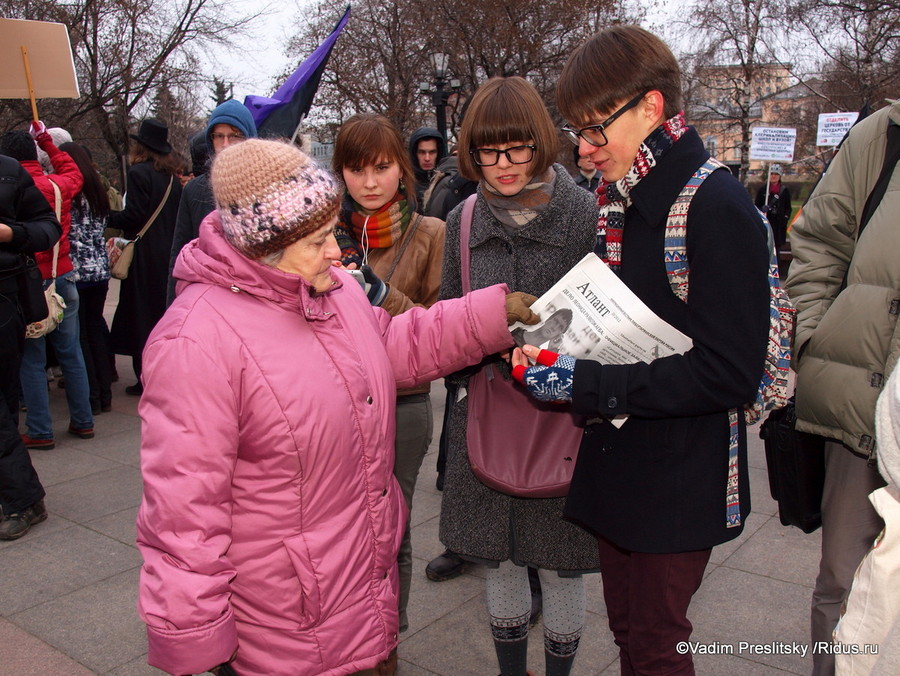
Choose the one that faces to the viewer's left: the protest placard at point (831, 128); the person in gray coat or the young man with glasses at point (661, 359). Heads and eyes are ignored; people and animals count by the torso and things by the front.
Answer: the young man with glasses

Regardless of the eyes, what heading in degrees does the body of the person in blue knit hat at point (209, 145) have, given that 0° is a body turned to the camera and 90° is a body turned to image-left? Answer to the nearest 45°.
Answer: approximately 0°

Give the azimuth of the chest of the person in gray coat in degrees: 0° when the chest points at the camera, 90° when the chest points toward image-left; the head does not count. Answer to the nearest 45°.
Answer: approximately 0°

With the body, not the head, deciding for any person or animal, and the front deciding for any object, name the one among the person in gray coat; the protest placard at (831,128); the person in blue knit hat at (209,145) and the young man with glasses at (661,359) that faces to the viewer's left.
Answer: the young man with glasses

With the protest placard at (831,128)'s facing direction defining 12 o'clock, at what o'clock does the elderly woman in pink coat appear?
The elderly woman in pink coat is roughly at 12 o'clock from the protest placard.

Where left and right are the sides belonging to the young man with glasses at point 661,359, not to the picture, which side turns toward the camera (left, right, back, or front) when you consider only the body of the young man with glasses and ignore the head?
left

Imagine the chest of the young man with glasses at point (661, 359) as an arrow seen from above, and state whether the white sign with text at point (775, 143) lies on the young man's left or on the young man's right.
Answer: on the young man's right

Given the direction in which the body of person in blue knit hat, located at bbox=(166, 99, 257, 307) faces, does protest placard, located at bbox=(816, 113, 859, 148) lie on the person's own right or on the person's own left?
on the person's own left

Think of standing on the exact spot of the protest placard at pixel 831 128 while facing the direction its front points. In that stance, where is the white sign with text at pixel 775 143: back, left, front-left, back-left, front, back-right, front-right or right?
back-right

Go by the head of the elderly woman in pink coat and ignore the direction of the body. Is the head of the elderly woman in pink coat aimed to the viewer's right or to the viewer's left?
to the viewer's right

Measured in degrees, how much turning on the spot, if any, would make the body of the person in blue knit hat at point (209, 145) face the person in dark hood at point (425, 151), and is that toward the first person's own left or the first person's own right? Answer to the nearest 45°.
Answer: approximately 135° to the first person's own left

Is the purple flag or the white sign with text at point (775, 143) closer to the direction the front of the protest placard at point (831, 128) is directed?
the purple flag
